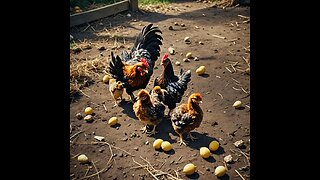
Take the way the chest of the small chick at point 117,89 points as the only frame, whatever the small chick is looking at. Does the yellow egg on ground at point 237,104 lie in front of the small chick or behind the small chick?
in front

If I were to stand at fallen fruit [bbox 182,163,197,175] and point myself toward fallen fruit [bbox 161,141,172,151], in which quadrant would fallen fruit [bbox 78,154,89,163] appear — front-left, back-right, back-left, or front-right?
front-left

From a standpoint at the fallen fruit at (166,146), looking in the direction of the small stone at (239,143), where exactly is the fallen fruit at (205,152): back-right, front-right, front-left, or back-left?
front-right

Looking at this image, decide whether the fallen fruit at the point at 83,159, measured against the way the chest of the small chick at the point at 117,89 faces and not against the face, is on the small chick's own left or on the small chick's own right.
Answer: on the small chick's own right

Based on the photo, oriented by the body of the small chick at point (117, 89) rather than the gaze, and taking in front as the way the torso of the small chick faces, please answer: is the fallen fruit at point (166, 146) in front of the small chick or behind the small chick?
in front

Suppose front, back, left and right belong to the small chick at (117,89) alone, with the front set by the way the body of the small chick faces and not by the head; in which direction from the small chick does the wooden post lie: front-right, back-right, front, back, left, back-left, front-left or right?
back-left

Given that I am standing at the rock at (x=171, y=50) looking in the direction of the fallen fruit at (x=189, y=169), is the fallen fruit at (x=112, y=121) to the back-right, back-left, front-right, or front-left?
front-right

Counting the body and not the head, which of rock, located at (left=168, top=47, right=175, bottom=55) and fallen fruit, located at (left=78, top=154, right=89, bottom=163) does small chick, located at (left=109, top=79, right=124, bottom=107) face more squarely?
the fallen fruit

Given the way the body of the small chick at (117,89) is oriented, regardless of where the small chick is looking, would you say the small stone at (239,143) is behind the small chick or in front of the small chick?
in front
